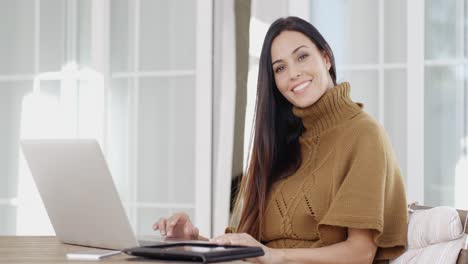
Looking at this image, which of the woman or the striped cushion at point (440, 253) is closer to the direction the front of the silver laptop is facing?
the woman

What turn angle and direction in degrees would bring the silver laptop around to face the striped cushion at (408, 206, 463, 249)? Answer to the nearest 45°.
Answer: approximately 45° to its right

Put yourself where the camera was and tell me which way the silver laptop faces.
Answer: facing away from the viewer and to the right of the viewer

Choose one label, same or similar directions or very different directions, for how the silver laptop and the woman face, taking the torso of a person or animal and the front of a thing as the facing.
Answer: very different directions

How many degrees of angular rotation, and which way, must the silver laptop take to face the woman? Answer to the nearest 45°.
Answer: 0° — it already faces them

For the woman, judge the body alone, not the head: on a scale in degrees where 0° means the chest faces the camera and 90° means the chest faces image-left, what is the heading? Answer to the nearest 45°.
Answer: approximately 45°
